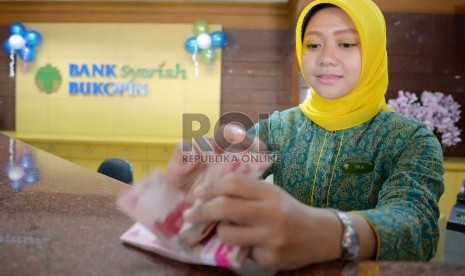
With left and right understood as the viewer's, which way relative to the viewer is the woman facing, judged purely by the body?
facing the viewer and to the left of the viewer

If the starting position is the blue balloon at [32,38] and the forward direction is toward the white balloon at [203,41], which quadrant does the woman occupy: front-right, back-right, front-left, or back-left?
front-right

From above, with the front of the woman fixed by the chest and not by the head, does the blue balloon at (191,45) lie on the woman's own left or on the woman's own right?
on the woman's own right

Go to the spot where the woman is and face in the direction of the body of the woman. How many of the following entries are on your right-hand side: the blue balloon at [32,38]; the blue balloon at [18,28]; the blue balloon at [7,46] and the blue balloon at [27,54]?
4

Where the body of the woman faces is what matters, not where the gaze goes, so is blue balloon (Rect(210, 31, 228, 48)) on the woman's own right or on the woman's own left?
on the woman's own right

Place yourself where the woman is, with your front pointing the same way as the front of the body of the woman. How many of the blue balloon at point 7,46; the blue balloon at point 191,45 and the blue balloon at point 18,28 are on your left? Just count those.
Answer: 0

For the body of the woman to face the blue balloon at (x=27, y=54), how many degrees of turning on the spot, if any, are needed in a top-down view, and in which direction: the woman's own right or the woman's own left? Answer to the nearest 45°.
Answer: approximately 90° to the woman's own right

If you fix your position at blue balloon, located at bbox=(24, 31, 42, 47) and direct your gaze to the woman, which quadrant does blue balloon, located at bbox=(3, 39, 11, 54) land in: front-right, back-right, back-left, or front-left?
back-right

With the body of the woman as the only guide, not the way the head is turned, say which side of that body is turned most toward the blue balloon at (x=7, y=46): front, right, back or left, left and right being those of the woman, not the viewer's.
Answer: right

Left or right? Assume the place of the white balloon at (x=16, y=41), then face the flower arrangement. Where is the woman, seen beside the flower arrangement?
right

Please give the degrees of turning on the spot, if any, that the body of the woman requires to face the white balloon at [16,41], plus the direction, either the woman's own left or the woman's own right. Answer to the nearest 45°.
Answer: approximately 90° to the woman's own right

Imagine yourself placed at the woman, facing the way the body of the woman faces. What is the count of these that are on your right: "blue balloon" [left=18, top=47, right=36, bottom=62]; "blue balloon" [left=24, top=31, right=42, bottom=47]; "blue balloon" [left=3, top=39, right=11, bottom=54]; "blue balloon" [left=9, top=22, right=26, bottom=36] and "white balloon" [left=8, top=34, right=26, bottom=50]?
5

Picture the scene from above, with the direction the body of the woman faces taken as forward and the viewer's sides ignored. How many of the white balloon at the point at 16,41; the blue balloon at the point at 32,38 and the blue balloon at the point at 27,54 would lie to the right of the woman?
3

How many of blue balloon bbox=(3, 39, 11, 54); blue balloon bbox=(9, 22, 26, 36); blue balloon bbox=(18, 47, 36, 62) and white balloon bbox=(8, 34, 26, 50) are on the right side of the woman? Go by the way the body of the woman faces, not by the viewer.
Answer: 4

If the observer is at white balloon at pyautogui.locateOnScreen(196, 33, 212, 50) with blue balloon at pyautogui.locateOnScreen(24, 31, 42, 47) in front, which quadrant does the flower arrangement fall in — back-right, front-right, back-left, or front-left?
back-left

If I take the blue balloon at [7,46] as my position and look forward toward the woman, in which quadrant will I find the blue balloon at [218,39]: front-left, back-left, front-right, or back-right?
front-left
